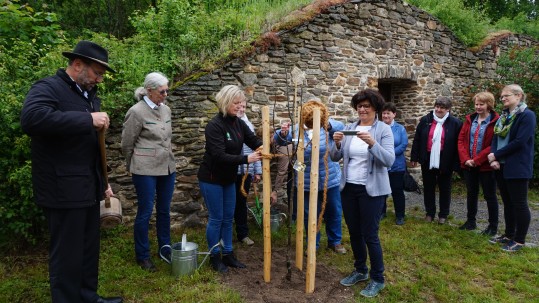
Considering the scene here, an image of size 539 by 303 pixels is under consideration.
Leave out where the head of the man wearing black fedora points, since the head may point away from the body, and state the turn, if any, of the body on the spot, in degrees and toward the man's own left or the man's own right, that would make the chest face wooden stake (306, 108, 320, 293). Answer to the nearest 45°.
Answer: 0° — they already face it

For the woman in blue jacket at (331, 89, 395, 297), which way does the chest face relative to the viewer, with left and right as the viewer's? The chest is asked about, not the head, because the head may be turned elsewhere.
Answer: facing the viewer and to the left of the viewer

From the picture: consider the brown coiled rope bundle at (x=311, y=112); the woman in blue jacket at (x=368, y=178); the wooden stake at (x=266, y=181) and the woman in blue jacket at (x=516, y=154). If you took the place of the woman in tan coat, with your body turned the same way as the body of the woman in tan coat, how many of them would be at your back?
0

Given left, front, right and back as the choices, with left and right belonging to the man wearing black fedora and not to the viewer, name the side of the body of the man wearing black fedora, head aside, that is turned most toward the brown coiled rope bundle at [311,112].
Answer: front

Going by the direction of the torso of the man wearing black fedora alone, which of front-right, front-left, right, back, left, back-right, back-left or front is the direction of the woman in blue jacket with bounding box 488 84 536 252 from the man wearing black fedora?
front

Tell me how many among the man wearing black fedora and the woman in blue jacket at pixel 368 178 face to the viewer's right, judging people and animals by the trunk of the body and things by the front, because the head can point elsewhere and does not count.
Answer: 1

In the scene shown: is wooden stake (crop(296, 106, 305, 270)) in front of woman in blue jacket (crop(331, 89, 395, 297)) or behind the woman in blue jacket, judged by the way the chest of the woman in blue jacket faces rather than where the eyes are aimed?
in front

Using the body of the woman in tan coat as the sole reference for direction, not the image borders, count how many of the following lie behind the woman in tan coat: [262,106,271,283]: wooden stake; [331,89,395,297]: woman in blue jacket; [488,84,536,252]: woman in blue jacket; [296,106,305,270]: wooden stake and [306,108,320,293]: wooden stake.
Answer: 0

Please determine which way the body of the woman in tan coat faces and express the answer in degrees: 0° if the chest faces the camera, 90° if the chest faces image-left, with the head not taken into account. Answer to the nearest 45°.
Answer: approximately 315°

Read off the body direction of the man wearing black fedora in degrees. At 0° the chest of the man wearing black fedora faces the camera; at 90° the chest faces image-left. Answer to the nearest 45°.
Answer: approximately 270°

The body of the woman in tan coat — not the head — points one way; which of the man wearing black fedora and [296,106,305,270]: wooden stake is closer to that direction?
the wooden stake

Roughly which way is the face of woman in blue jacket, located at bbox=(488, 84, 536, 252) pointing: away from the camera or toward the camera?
toward the camera

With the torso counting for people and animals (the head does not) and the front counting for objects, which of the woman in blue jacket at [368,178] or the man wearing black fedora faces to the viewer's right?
the man wearing black fedora

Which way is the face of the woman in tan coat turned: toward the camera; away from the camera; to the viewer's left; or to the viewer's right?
to the viewer's right

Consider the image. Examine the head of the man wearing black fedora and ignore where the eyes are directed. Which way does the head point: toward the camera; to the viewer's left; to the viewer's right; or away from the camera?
to the viewer's right

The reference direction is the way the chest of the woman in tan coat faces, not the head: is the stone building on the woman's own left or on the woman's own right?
on the woman's own left
